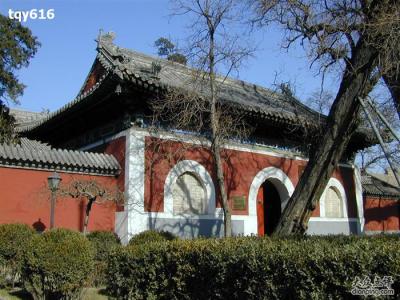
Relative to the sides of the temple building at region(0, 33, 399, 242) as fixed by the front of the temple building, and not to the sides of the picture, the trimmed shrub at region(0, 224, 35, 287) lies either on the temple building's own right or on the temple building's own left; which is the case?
on the temple building's own right

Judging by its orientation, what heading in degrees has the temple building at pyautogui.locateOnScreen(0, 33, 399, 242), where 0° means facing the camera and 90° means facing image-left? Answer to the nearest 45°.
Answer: approximately 315°

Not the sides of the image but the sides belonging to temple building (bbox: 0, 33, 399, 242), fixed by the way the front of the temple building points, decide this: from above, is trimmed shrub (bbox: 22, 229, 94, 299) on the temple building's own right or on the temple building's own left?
on the temple building's own right
